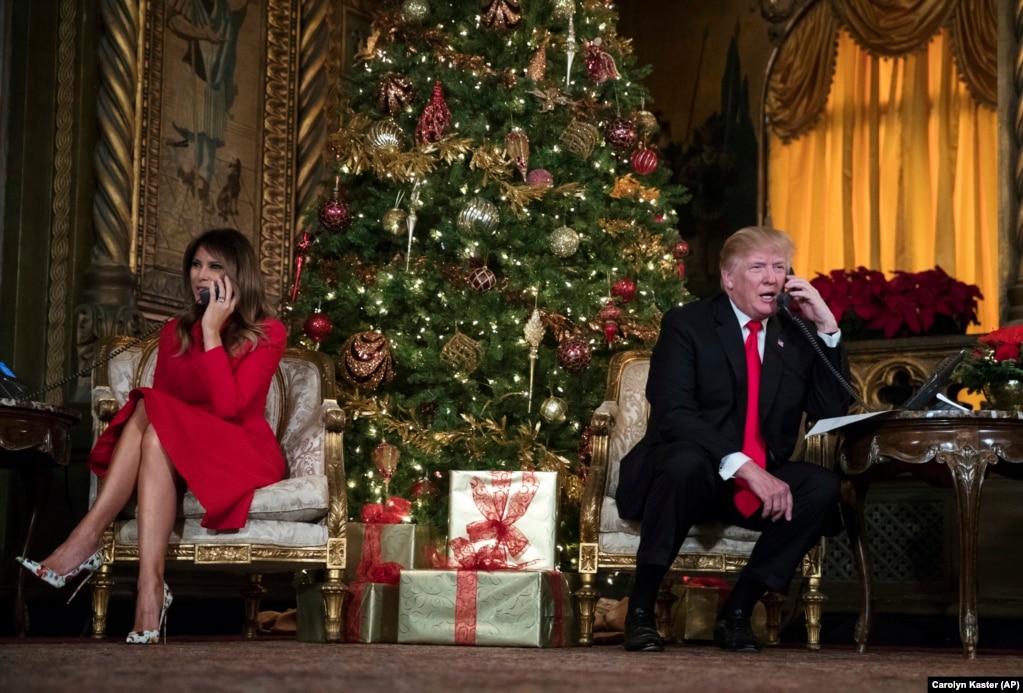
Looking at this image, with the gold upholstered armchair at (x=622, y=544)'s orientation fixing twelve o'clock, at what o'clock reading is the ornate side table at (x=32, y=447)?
The ornate side table is roughly at 3 o'clock from the gold upholstered armchair.

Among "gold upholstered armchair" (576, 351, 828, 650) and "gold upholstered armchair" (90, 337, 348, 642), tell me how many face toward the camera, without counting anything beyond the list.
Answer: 2

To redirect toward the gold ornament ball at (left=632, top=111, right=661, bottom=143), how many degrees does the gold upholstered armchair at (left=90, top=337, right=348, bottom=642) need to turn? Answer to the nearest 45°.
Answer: approximately 135° to its left

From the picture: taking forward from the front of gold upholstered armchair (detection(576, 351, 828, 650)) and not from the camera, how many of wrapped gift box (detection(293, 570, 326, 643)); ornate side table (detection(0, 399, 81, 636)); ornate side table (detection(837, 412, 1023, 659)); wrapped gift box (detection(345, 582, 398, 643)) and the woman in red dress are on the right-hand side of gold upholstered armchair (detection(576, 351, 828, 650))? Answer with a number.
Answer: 4

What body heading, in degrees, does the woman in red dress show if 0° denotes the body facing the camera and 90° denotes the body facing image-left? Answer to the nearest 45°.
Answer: approximately 45°

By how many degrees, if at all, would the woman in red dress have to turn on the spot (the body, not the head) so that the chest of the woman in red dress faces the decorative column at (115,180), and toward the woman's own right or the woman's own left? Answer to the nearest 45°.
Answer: approximately 135° to the woman's own right

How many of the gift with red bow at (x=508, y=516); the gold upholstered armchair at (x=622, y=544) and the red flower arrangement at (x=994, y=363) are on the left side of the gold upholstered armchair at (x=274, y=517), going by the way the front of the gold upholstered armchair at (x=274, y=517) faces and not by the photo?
3

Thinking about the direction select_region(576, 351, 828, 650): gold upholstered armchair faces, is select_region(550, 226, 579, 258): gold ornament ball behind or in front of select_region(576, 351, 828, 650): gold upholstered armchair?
behind

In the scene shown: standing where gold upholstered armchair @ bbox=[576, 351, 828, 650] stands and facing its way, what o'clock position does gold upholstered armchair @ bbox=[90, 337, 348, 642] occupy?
gold upholstered armchair @ bbox=[90, 337, 348, 642] is roughly at 3 o'clock from gold upholstered armchair @ bbox=[576, 351, 828, 650].

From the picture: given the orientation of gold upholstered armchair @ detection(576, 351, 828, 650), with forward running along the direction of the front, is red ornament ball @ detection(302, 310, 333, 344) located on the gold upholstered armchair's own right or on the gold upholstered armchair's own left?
on the gold upholstered armchair's own right

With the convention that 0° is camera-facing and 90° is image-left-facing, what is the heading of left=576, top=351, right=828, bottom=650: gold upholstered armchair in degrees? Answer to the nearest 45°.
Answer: approximately 0°
